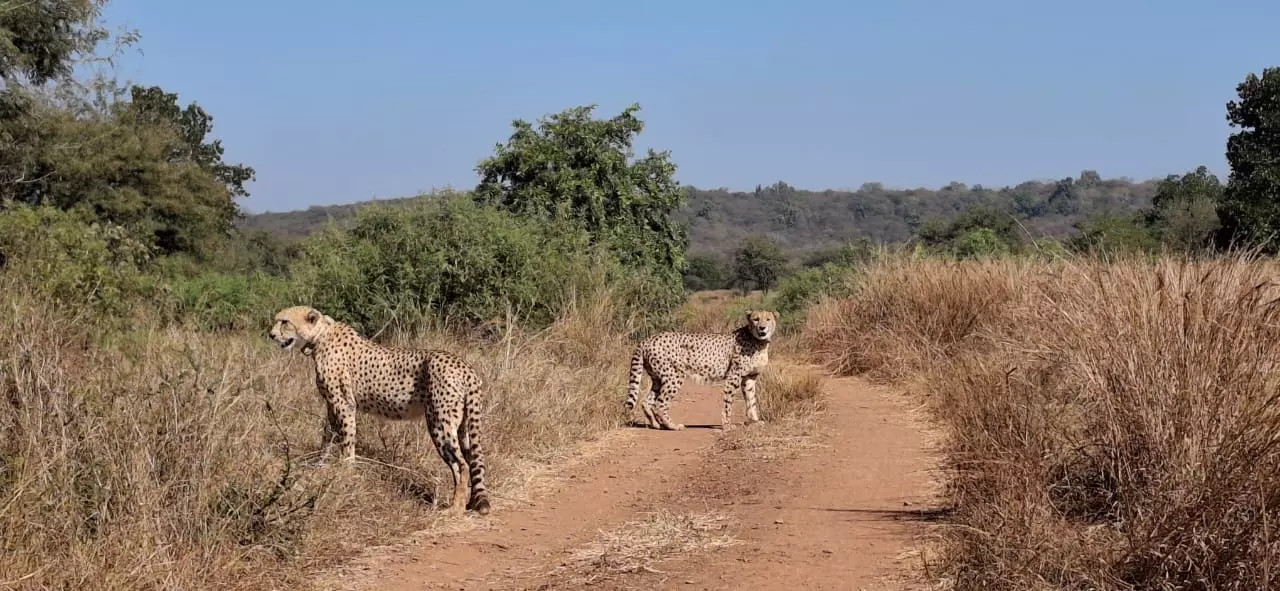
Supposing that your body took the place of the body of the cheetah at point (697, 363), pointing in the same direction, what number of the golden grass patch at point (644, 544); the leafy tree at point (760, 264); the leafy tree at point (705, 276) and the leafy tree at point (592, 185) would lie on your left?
3

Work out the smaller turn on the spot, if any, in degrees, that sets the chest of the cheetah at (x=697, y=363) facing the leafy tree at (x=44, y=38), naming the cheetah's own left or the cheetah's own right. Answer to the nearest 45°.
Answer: approximately 135° to the cheetah's own left

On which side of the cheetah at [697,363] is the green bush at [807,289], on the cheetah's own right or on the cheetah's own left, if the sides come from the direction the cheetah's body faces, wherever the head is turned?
on the cheetah's own left

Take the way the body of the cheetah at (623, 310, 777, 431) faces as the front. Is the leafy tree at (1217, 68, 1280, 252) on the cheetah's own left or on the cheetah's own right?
on the cheetah's own left

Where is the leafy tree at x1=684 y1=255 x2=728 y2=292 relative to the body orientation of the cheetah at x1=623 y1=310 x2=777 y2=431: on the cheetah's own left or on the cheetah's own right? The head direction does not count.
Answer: on the cheetah's own left

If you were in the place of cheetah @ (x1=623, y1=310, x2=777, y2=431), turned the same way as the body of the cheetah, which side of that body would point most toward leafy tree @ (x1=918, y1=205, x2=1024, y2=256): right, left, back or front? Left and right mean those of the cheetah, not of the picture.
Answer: left

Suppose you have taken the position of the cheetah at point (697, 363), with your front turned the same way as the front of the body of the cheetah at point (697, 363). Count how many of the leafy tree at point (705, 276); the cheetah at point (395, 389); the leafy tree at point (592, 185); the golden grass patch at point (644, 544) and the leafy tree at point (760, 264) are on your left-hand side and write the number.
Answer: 3

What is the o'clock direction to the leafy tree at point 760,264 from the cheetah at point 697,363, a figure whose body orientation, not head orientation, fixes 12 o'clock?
The leafy tree is roughly at 9 o'clock from the cheetah.

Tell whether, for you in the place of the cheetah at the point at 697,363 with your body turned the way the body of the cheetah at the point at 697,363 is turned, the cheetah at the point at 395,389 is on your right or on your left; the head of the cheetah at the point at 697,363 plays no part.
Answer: on your right

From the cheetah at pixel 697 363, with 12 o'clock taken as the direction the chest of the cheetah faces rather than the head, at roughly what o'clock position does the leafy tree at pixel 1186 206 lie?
The leafy tree is roughly at 10 o'clock from the cheetah.

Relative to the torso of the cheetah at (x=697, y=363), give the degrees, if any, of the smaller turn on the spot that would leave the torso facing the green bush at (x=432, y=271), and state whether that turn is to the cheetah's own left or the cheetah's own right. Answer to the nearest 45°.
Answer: approximately 135° to the cheetah's own left

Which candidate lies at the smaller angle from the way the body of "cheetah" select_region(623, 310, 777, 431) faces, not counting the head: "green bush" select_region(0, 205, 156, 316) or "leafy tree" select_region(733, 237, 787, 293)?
the leafy tree

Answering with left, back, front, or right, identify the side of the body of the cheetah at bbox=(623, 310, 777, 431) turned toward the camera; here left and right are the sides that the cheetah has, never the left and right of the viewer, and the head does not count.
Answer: right

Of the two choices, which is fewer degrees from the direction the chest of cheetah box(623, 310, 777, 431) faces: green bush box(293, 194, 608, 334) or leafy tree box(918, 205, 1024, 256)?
the leafy tree
